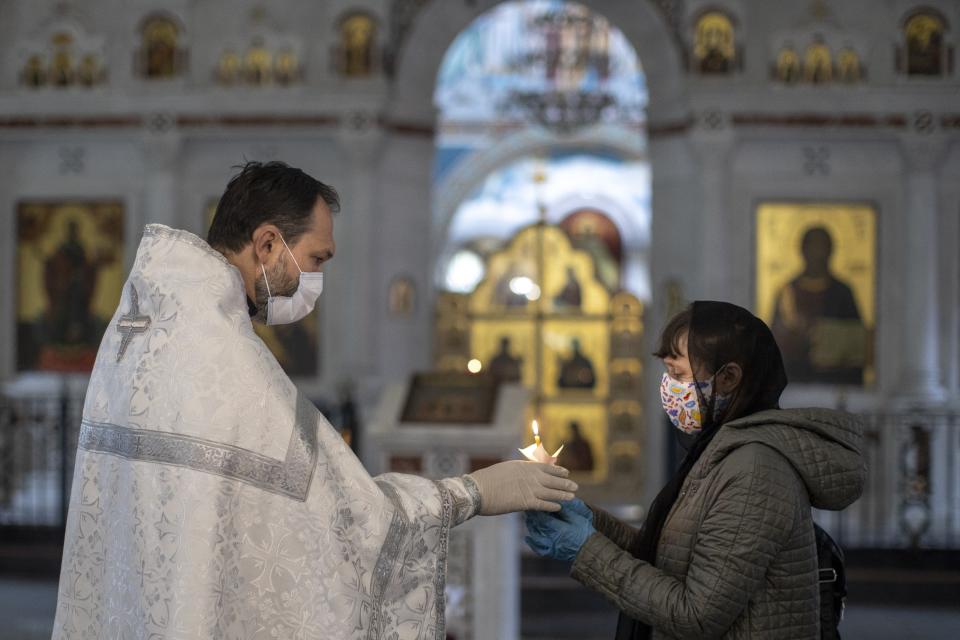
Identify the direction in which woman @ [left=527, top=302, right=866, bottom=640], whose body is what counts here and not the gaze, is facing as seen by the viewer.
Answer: to the viewer's left

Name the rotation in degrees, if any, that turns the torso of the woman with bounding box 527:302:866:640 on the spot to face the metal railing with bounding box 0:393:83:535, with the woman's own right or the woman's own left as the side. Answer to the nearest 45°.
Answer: approximately 45° to the woman's own right

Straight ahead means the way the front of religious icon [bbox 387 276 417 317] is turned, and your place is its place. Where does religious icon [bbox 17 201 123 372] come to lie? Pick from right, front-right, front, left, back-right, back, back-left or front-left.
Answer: right

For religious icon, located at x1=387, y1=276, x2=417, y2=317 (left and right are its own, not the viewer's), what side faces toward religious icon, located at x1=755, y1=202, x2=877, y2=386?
left

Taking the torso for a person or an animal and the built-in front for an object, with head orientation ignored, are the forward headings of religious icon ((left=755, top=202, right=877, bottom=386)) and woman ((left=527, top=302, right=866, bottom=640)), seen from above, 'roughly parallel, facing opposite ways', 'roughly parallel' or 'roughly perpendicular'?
roughly perpendicular

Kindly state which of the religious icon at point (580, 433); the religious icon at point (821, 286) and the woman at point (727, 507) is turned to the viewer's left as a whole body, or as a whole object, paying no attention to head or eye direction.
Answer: the woman

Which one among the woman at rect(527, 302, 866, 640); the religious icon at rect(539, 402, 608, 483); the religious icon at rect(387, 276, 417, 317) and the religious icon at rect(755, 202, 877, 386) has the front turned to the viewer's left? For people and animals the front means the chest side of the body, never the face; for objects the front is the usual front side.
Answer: the woman

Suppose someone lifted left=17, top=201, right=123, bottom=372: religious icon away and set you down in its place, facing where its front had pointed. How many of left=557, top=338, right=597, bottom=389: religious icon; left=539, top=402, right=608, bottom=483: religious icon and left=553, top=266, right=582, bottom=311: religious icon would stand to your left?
3

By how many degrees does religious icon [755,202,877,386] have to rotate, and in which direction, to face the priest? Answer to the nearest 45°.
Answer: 0° — it already faces them

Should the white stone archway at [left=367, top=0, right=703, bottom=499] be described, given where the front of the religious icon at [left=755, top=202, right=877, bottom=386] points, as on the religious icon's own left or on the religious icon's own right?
on the religious icon's own right

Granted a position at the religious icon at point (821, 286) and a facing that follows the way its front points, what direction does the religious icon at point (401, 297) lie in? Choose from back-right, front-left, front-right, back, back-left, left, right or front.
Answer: right

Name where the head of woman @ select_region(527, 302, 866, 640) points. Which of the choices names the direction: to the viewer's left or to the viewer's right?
to the viewer's left

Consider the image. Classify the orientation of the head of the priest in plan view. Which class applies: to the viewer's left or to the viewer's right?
to the viewer's right

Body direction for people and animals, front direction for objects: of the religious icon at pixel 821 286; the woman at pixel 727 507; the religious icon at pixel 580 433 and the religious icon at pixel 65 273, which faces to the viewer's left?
the woman
